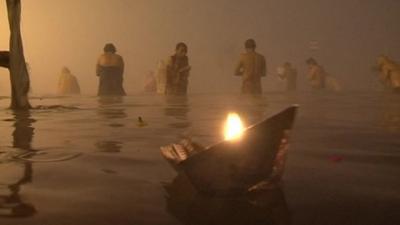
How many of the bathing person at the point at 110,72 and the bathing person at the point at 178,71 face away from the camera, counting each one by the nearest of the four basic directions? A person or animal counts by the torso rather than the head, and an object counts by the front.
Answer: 1

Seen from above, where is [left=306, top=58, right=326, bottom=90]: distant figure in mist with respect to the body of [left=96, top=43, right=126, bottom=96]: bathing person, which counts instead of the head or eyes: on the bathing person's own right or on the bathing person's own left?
on the bathing person's own right

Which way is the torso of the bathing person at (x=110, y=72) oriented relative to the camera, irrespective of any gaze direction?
away from the camera

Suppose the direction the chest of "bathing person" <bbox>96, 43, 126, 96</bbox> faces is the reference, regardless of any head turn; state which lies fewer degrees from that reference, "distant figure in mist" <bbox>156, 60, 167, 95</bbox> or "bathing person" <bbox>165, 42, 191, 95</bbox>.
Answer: the distant figure in mist

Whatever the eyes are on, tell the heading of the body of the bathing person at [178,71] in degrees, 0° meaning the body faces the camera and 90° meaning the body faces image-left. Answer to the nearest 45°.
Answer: approximately 315°

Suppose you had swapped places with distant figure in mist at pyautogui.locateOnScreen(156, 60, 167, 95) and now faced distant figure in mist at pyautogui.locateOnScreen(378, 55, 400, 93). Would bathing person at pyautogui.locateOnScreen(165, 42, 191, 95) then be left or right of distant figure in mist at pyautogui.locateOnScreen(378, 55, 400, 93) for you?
right

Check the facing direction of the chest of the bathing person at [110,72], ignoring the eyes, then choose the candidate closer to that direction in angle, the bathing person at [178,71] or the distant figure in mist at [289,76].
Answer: the distant figure in mist

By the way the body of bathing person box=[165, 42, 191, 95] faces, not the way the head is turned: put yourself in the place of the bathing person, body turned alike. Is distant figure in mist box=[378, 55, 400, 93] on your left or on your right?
on your left

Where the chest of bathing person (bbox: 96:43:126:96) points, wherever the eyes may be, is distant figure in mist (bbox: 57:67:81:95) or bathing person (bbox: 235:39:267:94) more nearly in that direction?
the distant figure in mist

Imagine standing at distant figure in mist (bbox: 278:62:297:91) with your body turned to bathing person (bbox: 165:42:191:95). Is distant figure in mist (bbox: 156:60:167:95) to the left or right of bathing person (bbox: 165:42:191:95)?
right

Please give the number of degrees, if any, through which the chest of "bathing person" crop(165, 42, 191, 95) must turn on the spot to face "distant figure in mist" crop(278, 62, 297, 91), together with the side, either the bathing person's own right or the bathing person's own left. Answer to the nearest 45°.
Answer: approximately 90° to the bathing person's own left
